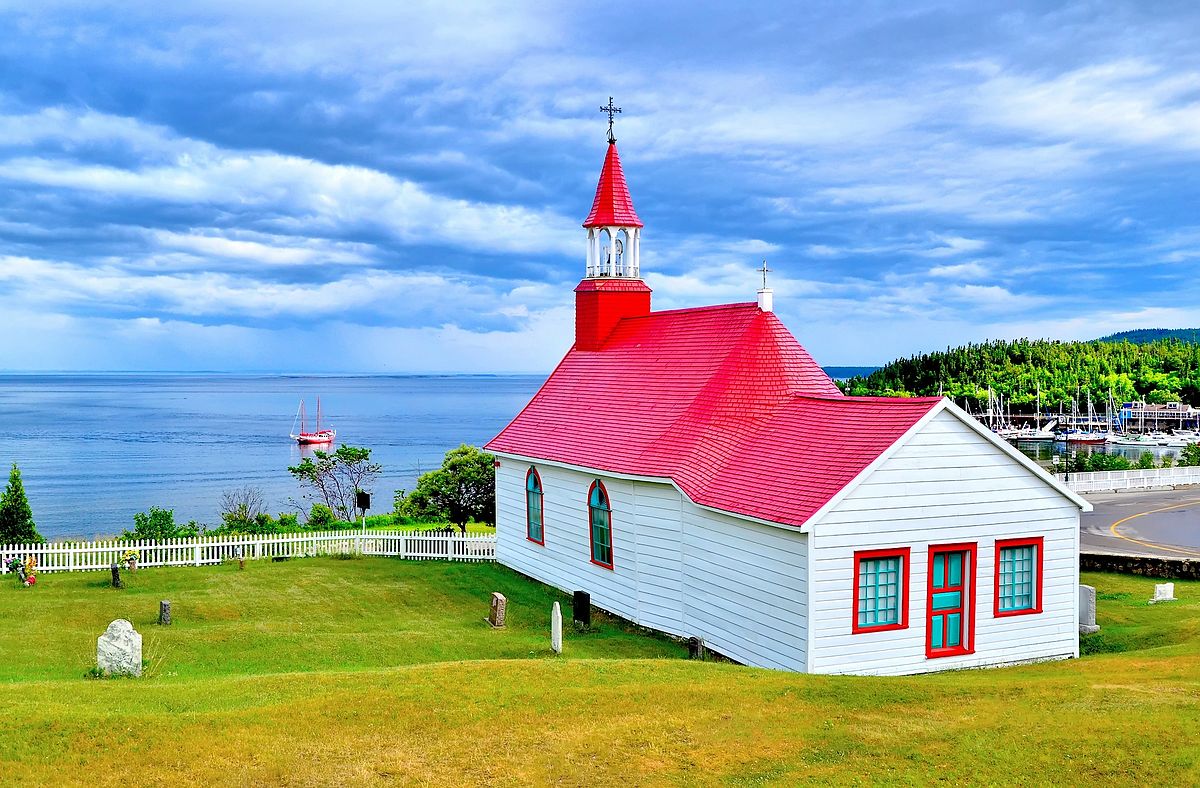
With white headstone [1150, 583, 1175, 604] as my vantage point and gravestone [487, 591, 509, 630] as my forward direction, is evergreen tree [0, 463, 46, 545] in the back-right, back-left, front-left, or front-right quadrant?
front-right

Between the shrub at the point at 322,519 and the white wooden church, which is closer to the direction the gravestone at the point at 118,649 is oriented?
the white wooden church

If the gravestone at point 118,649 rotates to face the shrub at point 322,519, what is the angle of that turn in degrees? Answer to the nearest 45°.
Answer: approximately 180°

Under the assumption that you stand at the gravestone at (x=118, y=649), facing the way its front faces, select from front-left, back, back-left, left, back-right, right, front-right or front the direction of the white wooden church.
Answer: left

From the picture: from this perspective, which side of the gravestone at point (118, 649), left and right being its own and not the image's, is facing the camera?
front

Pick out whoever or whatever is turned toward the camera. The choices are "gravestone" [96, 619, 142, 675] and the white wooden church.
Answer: the gravestone
